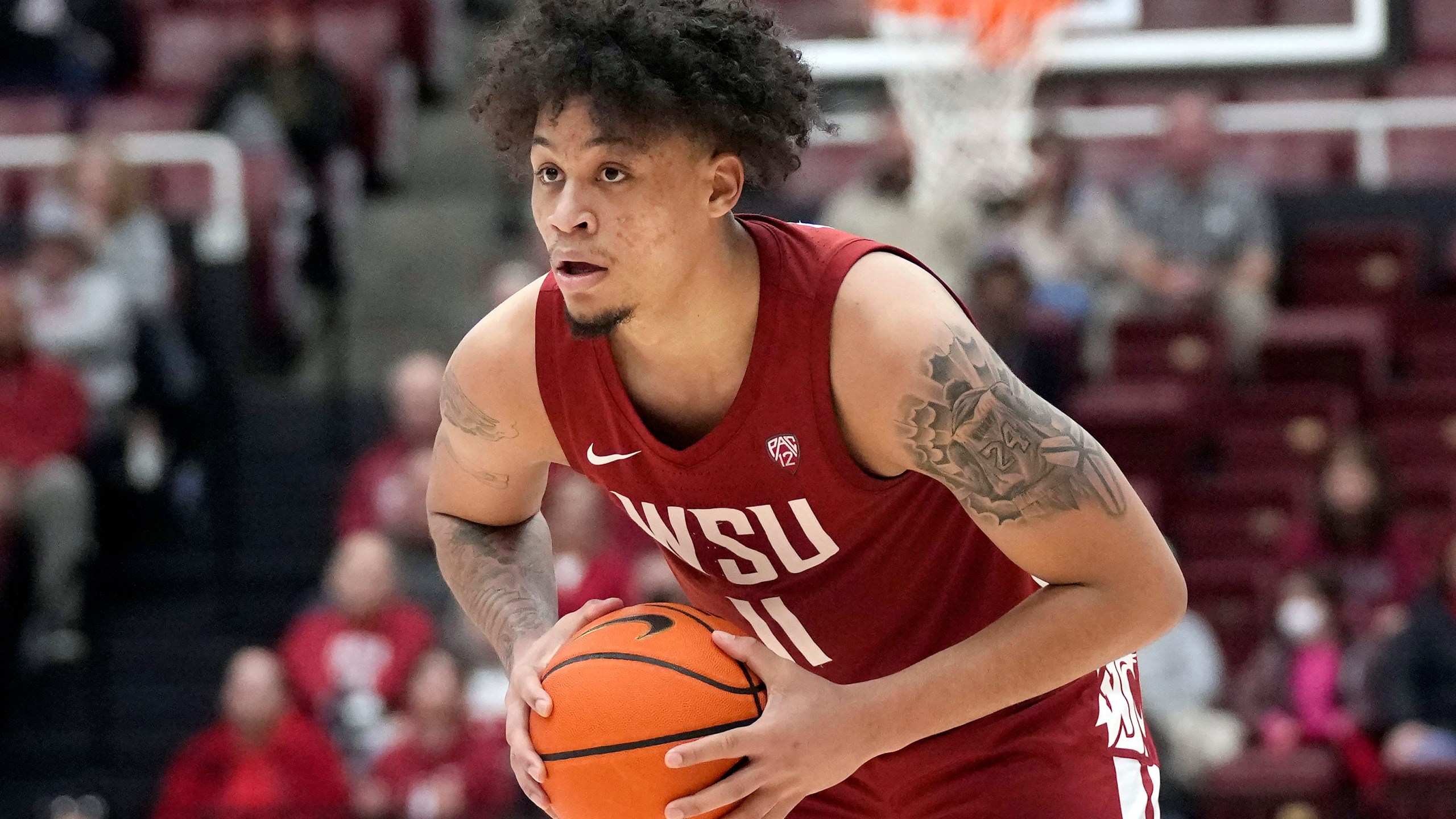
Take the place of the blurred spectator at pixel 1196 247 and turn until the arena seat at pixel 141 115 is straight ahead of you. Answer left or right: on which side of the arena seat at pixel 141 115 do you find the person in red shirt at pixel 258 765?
left

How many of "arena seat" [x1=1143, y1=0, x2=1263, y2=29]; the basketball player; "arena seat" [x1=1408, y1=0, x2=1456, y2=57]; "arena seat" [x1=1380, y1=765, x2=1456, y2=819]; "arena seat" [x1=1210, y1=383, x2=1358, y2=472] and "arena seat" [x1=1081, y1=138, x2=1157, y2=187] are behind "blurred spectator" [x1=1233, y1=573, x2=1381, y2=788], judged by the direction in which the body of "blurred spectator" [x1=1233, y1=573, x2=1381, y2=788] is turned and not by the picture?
4

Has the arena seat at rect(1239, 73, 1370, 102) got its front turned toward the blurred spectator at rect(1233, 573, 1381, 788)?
yes

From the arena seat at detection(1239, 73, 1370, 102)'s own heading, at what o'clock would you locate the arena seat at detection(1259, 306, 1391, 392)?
the arena seat at detection(1259, 306, 1391, 392) is roughly at 12 o'clock from the arena seat at detection(1239, 73, 1370, 102).

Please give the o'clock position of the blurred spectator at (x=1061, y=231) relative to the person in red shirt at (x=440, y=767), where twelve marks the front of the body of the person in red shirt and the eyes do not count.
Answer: The blurred spectator is roughly at 8 o'clock from the person in red shirt.

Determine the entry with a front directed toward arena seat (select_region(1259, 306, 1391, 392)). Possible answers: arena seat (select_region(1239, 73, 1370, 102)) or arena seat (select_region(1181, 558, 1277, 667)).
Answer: arena seat (select_region(1239, 73, 1370, 102))

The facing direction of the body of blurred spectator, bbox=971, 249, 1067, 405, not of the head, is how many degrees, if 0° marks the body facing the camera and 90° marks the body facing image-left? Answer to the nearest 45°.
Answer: approximately 0°
